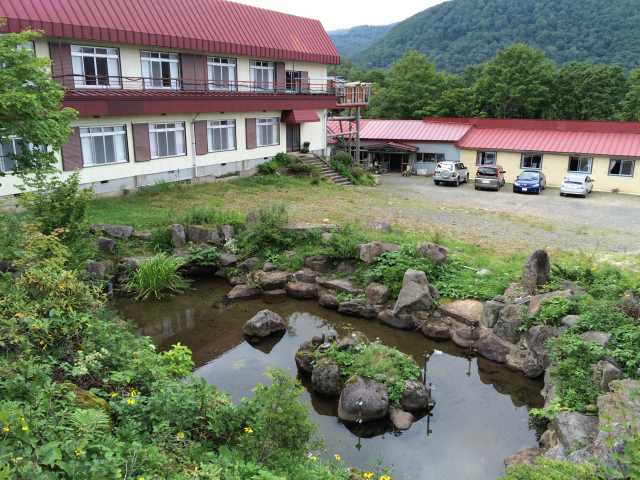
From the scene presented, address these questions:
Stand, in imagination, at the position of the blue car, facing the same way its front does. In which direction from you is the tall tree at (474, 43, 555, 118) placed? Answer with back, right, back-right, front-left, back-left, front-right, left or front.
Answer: back-right

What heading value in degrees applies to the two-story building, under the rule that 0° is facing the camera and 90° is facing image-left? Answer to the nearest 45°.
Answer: approximately 315°

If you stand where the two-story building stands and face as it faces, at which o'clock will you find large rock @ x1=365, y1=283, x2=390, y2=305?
The large rock is roughly at 1 o'clock from the two-story building.

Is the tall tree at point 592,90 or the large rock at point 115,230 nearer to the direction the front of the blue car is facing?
the large rock

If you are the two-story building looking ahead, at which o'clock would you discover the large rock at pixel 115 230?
The large rock is roughly at 2 o'clock from the two-story building.

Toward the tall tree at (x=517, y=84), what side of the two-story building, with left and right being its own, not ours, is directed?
left

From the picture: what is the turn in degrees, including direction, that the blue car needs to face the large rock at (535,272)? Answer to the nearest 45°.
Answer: approximately 45° to its left

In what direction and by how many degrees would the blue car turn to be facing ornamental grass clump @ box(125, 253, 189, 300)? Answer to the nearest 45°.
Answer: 0° — it already faces it

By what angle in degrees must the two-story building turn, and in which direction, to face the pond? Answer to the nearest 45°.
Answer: approximately 45° to its right

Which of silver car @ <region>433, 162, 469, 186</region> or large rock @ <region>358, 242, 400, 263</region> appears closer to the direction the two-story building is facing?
the large rock
